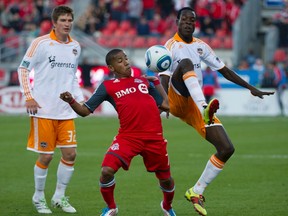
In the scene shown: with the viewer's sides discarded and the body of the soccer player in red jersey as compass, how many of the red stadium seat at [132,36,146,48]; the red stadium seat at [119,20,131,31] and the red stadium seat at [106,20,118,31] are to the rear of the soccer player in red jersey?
3

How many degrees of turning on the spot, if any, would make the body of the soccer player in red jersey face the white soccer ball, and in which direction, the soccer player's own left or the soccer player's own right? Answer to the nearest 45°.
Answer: approximately 135° to the soccer player's own left

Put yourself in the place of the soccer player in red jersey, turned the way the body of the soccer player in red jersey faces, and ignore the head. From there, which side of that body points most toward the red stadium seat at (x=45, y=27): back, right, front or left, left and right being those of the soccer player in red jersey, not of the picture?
back

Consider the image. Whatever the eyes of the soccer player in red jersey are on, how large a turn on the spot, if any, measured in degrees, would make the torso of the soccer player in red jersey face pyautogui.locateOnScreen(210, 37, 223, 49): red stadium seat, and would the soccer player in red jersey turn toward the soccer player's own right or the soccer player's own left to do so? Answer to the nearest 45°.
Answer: approximately 180°

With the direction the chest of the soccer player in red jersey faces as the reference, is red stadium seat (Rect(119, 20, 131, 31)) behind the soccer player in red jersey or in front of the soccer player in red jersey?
behind

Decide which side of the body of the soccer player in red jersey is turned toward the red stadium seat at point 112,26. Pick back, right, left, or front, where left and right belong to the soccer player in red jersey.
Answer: back

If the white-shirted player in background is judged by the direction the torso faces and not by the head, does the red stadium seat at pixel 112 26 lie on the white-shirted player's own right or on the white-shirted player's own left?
on the white-shirted player's own left

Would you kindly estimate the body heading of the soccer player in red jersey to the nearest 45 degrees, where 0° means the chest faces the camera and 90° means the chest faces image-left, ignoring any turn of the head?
approximately 0°

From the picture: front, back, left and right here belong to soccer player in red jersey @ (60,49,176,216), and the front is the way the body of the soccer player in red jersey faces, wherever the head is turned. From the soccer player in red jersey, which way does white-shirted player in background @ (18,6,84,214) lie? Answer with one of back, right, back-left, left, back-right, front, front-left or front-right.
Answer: back-right

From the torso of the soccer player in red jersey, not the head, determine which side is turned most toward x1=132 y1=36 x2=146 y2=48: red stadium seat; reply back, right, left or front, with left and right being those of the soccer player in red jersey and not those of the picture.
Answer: back

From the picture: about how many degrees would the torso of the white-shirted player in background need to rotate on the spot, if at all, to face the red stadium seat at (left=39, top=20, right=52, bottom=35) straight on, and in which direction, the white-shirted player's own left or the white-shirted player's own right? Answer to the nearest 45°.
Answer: approximately 135° to the white-shirted player's own left

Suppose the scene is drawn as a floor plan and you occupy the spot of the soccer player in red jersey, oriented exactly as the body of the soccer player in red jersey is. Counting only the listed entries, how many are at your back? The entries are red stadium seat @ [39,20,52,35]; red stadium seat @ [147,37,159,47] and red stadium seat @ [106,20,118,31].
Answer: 3
